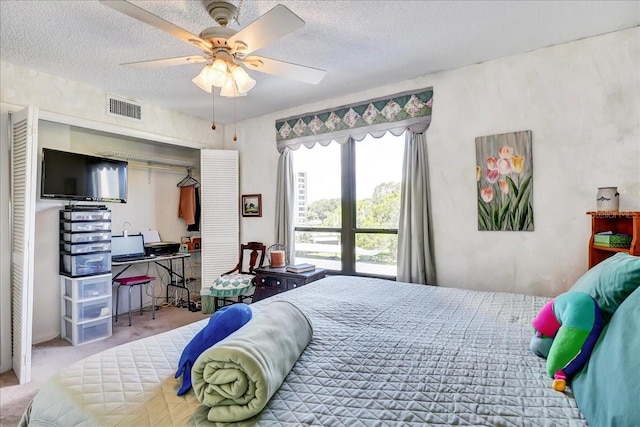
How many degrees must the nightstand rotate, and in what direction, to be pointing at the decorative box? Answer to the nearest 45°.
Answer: approximately 90° to its left

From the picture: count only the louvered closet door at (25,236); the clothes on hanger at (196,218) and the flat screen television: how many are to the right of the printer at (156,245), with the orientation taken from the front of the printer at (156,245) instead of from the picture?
2

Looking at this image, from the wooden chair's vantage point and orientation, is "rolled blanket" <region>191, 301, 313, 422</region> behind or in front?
in front

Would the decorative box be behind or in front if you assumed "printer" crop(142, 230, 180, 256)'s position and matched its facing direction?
in front

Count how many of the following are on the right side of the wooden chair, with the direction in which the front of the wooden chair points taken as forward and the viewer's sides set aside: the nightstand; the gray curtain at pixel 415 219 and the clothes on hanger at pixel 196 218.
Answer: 1

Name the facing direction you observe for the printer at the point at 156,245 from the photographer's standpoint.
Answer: facing the viewer and to the right of the viewer

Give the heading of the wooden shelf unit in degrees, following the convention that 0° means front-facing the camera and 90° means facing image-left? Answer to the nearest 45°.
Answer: approximately 45°

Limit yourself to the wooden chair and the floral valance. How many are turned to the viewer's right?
0

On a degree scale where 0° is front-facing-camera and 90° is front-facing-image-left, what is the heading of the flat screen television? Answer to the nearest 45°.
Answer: approximately 315°

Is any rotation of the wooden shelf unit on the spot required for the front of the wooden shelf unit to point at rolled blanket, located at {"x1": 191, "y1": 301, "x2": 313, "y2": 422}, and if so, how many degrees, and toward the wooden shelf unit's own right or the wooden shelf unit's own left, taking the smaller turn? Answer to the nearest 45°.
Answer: approximately 45° to the wooden shelf unit's own left

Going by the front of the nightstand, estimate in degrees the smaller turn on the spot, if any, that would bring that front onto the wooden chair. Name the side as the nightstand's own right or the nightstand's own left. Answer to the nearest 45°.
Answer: approximately 90° to the nightstand's own right

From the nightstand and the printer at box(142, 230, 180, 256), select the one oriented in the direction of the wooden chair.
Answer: the printer

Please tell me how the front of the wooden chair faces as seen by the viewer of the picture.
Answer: facing the viewer and to the left of the viewer
